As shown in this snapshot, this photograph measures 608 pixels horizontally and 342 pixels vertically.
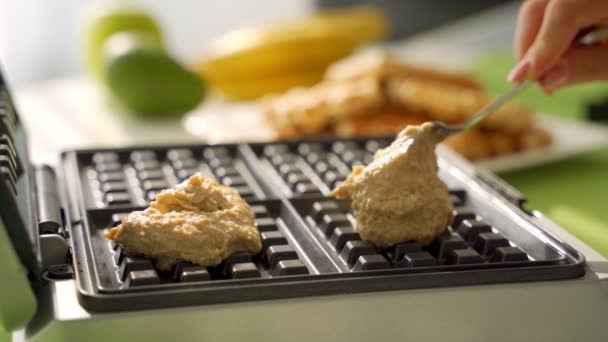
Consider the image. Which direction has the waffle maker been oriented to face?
to the viewer's right

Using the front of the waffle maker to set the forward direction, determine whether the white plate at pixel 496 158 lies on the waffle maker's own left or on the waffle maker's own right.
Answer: on the waffle maker's own left
